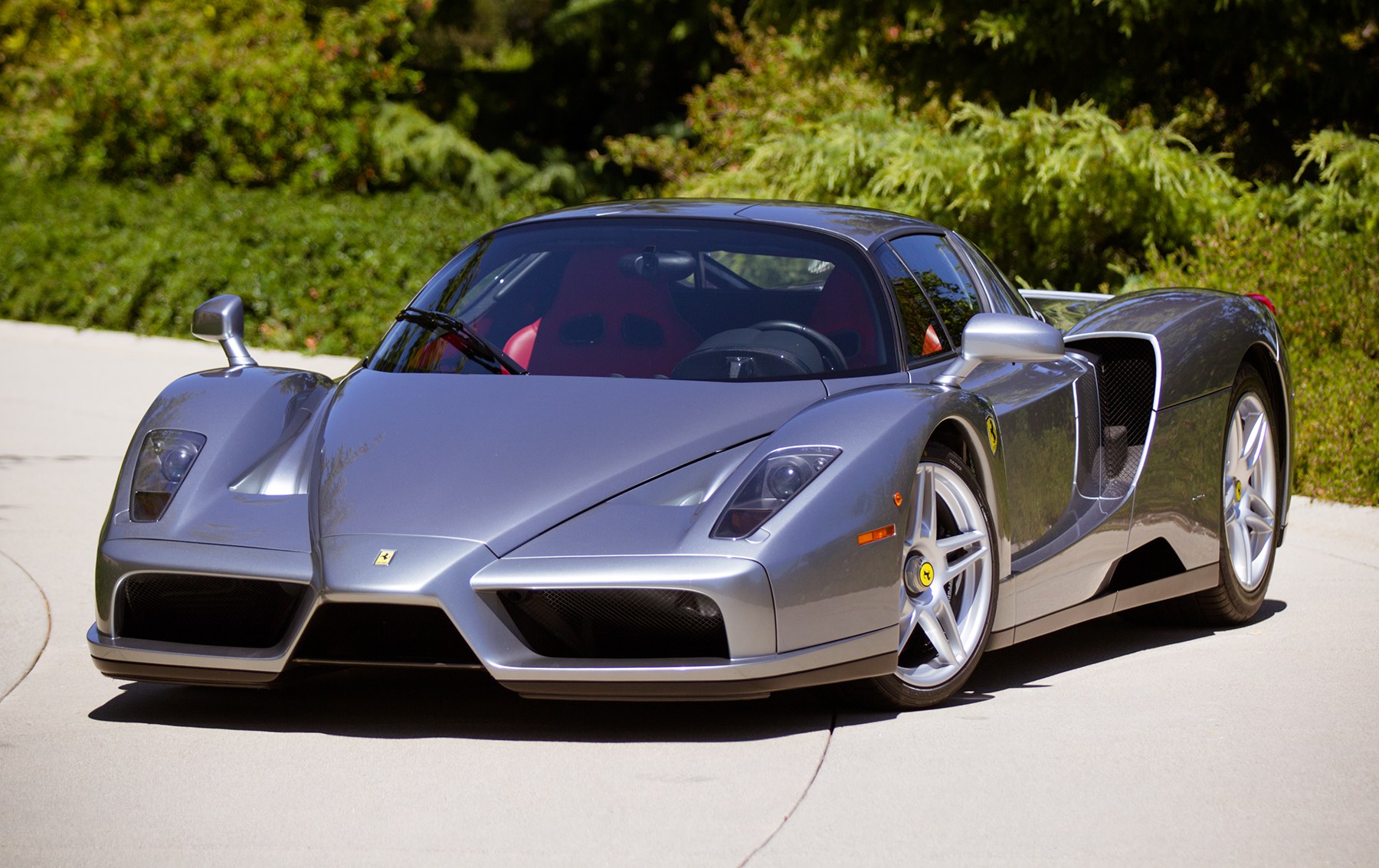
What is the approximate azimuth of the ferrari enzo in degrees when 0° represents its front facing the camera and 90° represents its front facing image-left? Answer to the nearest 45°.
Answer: approximately 45°

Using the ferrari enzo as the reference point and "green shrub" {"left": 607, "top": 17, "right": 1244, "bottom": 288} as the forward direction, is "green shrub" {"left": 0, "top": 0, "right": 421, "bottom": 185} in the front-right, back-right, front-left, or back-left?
front-left

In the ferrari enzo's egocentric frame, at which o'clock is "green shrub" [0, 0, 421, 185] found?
The green shrub is roughly at 4 o'clock from the ferrari enzo.

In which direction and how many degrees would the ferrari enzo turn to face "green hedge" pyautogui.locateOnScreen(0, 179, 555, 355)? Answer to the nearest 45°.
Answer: approximately 135° to its right

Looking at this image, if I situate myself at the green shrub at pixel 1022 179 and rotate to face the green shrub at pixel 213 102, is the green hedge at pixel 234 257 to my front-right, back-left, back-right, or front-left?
front-left

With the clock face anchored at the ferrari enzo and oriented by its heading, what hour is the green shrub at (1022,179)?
The green shrub is roughly at 5 o'clock from the ferrari enzo.
